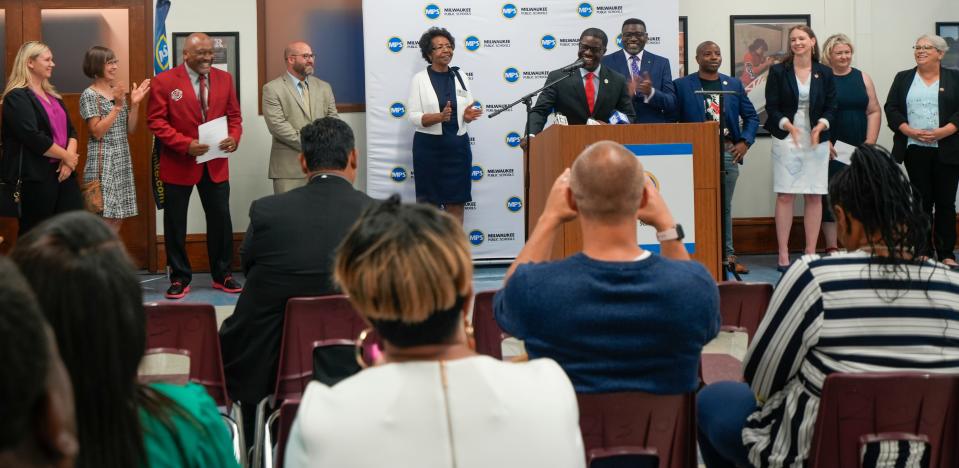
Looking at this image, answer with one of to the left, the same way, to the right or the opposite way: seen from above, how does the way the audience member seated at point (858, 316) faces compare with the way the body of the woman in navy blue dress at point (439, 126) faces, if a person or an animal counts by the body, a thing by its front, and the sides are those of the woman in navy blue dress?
the opposite way

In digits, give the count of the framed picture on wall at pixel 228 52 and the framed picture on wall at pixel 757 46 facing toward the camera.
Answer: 2

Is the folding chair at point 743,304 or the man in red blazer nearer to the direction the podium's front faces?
the folding chair

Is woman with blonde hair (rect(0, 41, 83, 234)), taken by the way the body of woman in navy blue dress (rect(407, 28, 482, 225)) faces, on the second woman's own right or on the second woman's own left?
on the second woman's own right

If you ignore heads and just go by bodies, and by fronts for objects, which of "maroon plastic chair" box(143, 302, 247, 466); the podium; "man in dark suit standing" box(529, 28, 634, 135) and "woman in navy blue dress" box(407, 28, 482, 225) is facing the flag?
the maroon plastic chair

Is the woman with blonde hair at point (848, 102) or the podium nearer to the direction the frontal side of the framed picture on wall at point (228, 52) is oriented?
the podium

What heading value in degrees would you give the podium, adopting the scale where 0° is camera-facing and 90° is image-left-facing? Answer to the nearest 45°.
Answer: approximately 0°

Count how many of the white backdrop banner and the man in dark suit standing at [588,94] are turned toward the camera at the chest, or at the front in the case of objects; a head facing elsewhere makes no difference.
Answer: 2

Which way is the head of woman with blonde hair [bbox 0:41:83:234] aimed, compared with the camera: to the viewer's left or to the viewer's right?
to the viewer's right

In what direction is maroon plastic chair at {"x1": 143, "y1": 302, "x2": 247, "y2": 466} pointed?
away from the camera

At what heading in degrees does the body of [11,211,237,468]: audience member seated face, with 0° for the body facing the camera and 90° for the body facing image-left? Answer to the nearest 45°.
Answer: approximately 225°
